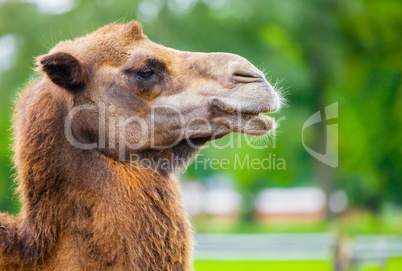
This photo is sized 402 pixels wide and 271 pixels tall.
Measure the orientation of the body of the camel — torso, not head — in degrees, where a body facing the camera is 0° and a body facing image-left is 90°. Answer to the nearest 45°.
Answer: approximately 270°
